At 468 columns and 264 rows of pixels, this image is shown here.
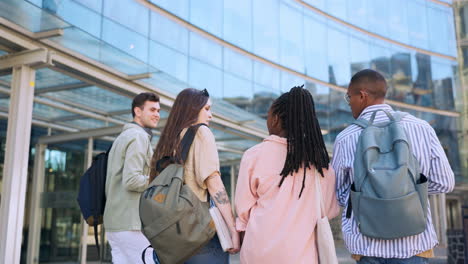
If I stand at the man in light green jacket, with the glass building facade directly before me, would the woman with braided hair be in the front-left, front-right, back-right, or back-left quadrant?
back-right

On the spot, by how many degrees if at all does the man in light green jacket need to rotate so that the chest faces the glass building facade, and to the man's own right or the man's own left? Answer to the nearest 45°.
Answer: approximately 90° to the man's own left

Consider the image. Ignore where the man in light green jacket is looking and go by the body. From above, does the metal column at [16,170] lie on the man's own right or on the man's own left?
on the man's own left

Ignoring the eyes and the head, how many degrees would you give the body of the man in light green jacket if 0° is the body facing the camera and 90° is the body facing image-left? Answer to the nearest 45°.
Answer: approximately 270°

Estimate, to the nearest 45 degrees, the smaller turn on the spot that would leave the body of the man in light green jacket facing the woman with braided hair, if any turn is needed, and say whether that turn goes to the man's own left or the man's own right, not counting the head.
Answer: approximately 45° to the man's own right

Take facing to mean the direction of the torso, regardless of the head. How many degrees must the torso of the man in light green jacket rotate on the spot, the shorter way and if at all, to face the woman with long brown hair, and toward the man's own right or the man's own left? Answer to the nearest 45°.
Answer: approximately 45° to the man's own right
